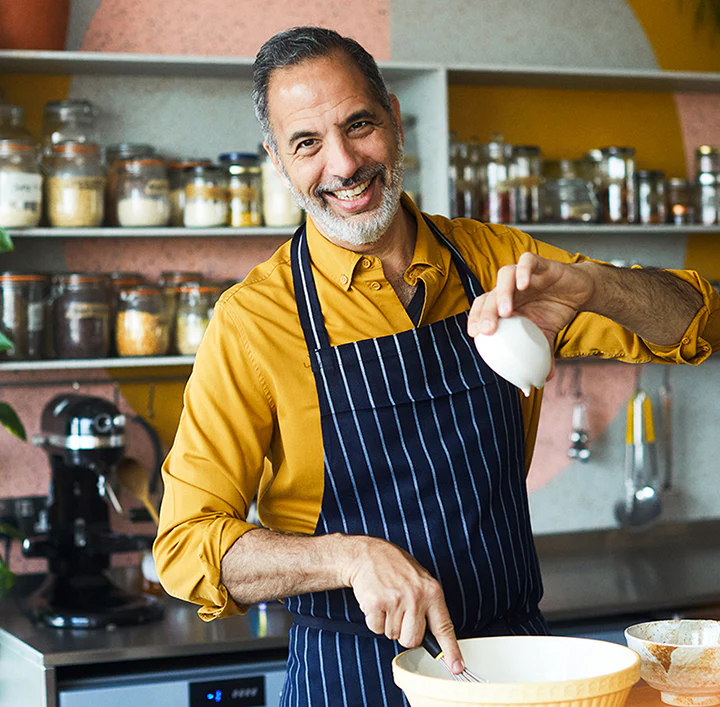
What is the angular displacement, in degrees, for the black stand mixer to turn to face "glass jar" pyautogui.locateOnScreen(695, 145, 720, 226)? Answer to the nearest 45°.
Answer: approximately 45° to its left

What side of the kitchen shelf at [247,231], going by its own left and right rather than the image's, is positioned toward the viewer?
front

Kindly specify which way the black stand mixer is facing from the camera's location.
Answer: facing the viewer and to the right of the viewer

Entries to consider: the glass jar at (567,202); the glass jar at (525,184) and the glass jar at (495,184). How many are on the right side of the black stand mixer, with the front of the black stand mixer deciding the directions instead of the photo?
0

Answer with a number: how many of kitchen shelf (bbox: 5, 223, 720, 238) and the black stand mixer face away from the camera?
0

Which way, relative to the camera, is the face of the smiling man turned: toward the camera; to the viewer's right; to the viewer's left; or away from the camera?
toward the camera

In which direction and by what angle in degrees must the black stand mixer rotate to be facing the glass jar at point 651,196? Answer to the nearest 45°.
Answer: approximately 45° to its left

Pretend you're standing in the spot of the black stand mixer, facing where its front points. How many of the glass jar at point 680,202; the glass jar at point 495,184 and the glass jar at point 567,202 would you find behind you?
0

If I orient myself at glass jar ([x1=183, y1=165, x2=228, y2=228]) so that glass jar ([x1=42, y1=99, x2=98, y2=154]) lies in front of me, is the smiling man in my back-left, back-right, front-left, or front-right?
back-left
